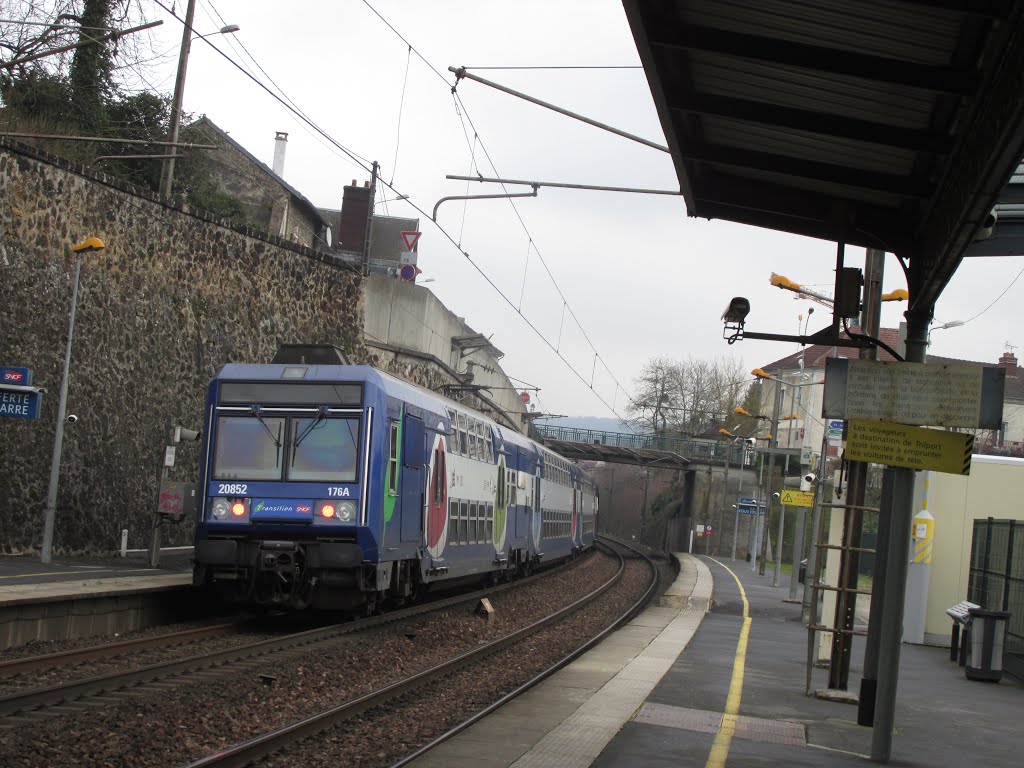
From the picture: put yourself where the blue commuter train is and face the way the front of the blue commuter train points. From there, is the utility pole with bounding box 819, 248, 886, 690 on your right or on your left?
on your left

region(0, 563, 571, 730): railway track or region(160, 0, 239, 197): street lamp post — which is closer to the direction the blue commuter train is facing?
the railway track

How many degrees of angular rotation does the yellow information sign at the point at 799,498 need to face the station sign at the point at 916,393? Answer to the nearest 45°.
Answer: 0° — it already faces it

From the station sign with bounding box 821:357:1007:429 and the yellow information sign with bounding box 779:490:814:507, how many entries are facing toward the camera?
2

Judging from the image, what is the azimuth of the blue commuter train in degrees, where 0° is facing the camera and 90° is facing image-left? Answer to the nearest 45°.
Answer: approximately 45°

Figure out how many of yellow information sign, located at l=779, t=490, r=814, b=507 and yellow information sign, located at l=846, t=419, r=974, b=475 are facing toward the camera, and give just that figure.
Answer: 2

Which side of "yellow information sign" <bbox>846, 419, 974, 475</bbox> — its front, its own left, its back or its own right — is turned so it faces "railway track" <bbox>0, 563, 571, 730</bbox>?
right
